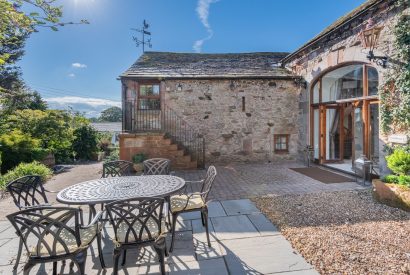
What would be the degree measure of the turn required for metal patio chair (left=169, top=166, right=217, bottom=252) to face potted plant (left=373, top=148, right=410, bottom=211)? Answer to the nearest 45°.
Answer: approximately 180°

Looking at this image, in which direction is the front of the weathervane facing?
to the viewer's left

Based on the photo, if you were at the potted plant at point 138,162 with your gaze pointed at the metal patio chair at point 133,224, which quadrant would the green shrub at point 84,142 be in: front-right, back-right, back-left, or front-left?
back-right

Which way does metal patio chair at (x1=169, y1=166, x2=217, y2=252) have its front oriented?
to the viewer's left

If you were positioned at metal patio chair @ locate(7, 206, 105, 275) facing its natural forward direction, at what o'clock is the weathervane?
The weathervane is roughly at 11 o'clock from the metal patio chair.

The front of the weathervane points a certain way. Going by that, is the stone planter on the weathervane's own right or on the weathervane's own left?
on the weathervane's own left

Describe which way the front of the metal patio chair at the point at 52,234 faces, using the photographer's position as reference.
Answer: facing away from the viewer and to the right of the viewer
